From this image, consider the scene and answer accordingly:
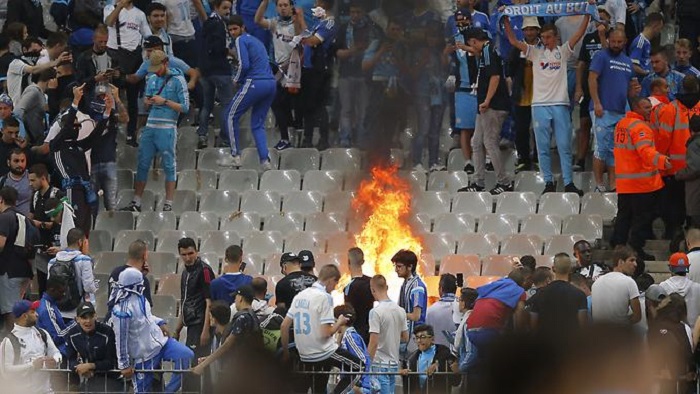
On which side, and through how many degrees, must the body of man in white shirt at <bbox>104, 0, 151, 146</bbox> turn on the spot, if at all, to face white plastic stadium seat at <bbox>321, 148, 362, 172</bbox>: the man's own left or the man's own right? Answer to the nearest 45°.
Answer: approximately 45° to the man's own left

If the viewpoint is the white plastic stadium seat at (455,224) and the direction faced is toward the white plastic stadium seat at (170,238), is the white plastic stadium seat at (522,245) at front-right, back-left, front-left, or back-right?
back-left

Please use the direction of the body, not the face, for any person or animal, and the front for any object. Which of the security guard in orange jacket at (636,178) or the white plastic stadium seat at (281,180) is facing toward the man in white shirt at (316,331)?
the white plastic stadium seat

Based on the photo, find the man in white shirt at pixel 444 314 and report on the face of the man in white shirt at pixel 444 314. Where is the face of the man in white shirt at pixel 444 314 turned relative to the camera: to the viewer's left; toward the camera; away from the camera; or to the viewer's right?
away from the camera

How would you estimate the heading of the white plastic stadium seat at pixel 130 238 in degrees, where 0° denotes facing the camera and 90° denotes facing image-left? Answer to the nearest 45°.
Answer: approximately 0°

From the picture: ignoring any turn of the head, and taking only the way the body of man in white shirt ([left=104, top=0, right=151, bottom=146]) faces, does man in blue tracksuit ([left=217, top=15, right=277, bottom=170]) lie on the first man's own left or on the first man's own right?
on the first man's own left
